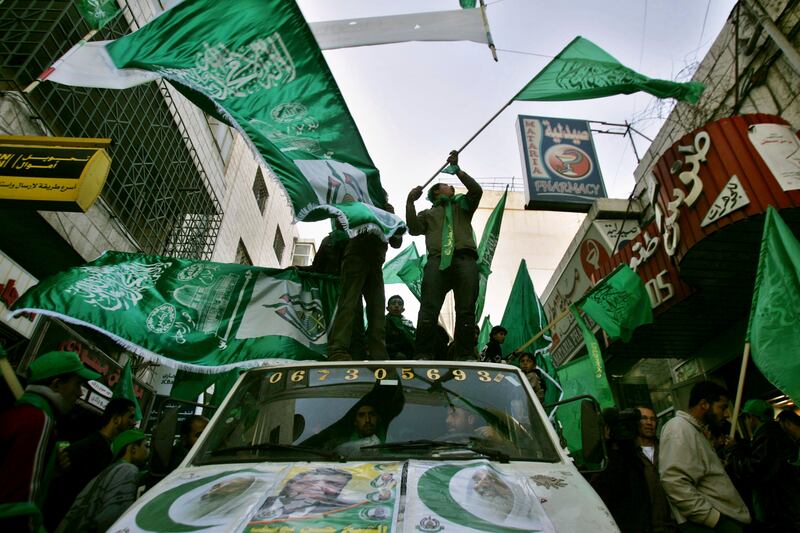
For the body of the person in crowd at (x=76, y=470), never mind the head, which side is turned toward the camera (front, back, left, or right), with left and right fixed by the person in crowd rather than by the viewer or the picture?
right

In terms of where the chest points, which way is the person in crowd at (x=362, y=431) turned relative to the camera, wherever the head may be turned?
toward the camera

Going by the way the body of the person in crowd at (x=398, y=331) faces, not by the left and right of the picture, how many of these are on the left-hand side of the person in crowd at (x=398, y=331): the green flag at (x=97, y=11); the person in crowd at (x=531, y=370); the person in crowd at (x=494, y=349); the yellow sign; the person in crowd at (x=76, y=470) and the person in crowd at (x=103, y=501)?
2

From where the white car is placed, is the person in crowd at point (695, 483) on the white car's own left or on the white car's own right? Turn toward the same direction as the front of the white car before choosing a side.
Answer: on the white car's own left

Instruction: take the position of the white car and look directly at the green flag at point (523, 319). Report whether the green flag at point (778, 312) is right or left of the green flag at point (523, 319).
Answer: right

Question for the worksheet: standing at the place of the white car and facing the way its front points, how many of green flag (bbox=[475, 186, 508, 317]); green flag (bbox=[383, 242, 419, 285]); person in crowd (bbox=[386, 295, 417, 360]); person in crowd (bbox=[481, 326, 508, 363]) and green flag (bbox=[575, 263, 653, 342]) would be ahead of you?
0

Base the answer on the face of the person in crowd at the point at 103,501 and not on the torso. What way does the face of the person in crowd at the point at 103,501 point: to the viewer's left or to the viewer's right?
to the viewer's right

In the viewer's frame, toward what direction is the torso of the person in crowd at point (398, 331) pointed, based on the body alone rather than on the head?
toward the camera

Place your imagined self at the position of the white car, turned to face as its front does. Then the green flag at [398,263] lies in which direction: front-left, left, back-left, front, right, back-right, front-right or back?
back

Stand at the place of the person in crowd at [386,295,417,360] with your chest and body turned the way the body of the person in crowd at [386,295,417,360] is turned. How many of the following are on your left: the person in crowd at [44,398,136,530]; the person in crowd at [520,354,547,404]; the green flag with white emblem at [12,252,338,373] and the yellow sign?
1
